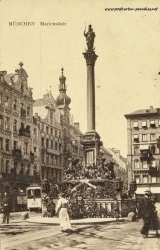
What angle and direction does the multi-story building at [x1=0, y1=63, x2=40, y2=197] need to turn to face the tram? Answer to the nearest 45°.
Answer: approximately 45° to its right

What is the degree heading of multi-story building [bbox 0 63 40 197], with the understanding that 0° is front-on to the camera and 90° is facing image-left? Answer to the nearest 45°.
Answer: approximately 315°

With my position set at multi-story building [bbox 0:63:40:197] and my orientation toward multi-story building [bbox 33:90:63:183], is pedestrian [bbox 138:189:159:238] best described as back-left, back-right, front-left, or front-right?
back-right

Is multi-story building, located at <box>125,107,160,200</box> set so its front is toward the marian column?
yes

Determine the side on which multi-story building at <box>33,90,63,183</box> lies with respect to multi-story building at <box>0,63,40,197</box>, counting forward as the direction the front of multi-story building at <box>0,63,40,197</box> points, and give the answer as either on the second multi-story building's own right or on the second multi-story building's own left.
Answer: on the second multi-story building's own left

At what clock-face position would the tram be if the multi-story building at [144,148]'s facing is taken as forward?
The tram is roughly at 1 o'clock from the multi-story building.
